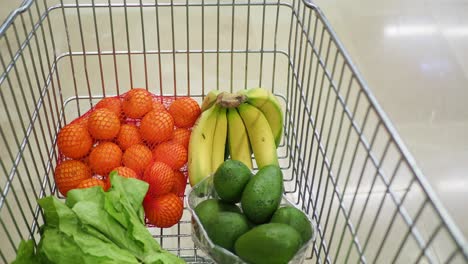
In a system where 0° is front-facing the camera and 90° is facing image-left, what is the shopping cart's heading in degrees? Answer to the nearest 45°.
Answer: approximately 180°
